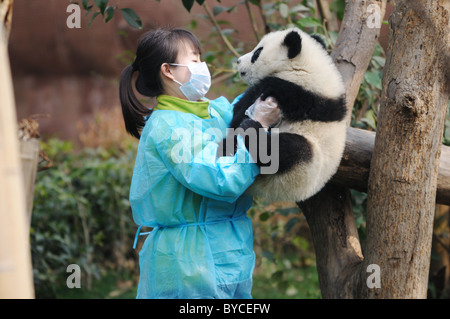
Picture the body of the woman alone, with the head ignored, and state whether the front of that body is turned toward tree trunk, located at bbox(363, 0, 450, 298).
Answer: yes

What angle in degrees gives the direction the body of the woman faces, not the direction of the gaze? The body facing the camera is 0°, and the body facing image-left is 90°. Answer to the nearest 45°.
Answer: approximately 270°

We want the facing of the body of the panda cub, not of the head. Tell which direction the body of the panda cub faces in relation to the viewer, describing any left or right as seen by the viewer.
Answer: facing to the left of the viewer

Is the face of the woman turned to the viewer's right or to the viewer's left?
to the viewer's right
